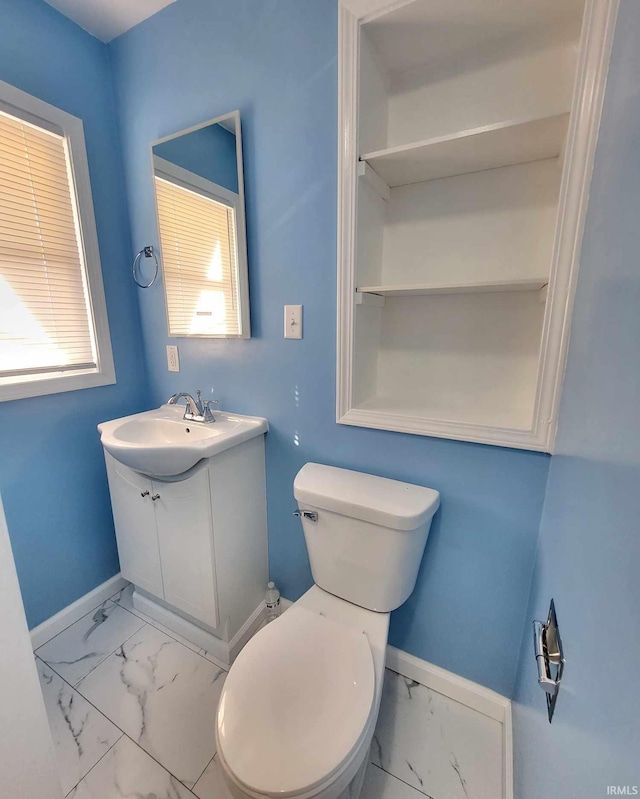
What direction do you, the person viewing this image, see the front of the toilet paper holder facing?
facing to the left of the viewer

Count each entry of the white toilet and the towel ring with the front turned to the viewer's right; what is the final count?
0

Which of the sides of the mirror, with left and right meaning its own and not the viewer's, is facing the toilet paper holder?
left

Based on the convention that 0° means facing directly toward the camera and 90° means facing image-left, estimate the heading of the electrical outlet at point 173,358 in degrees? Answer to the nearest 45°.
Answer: approximately 45°

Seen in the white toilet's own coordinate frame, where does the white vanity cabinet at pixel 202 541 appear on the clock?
The white vanity cabinet is roughly at 3 o'clock from the white toilet.

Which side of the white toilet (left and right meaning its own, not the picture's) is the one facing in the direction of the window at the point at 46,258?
right

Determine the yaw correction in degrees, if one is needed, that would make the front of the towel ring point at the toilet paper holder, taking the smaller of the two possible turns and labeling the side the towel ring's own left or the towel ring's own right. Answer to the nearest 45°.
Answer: approximately 45° to the towel ring's own left
